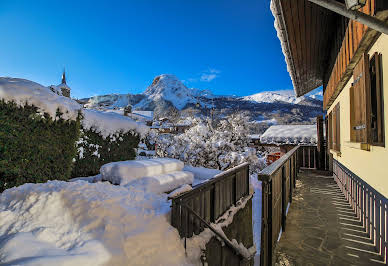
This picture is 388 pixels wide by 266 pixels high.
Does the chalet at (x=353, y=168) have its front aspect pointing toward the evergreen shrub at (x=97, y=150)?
yes

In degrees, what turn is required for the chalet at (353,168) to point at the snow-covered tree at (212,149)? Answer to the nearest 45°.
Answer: approximately 45° to its right

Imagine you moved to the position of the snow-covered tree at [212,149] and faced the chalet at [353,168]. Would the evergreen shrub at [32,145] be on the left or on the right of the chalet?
right

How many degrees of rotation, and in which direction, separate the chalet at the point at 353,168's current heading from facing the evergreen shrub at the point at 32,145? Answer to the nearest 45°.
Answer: approximately 45° to its left

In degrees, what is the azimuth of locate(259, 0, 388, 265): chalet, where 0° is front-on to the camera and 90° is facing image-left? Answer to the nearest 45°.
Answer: approximately 90°
